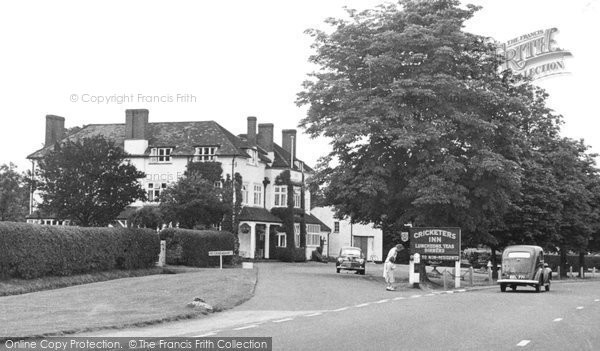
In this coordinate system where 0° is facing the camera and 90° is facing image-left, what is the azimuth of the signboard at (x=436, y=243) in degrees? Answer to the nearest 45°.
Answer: approximately 0°

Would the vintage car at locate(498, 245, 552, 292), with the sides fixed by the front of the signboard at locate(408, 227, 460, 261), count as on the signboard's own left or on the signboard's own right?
on the signboard's own left

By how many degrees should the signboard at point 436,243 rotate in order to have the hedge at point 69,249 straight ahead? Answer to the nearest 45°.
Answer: approximately 90° to its right
